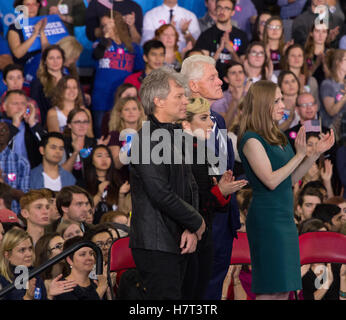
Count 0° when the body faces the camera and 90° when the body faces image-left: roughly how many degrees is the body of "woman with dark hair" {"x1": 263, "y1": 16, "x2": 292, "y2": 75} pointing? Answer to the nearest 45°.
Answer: approximately 0°

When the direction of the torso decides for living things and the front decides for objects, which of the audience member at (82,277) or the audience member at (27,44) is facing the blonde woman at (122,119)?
the audience member at (27,44)

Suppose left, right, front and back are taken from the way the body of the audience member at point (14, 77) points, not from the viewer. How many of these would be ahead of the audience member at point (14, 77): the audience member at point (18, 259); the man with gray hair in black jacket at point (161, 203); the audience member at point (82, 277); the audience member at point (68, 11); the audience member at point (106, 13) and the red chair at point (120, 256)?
4

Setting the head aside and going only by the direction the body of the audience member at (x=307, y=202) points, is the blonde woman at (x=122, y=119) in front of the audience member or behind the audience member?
behind

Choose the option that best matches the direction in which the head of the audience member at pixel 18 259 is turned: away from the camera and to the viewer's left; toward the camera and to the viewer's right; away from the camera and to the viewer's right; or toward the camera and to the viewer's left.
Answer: toward the camera and to the viewer's right

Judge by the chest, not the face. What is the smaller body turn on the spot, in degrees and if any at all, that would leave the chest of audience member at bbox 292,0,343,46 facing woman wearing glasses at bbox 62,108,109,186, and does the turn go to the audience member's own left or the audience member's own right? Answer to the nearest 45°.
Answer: approximately 45° to the audience member's own right

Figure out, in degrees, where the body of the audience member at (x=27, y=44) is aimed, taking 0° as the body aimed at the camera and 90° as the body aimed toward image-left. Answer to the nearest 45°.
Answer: approximately 315°

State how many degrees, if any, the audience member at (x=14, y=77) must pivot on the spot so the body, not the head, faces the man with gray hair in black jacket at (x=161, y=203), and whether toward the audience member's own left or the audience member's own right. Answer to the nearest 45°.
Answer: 0° — they already face them

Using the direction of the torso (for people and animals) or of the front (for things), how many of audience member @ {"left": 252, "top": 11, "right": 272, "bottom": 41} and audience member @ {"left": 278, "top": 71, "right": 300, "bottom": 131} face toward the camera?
2
